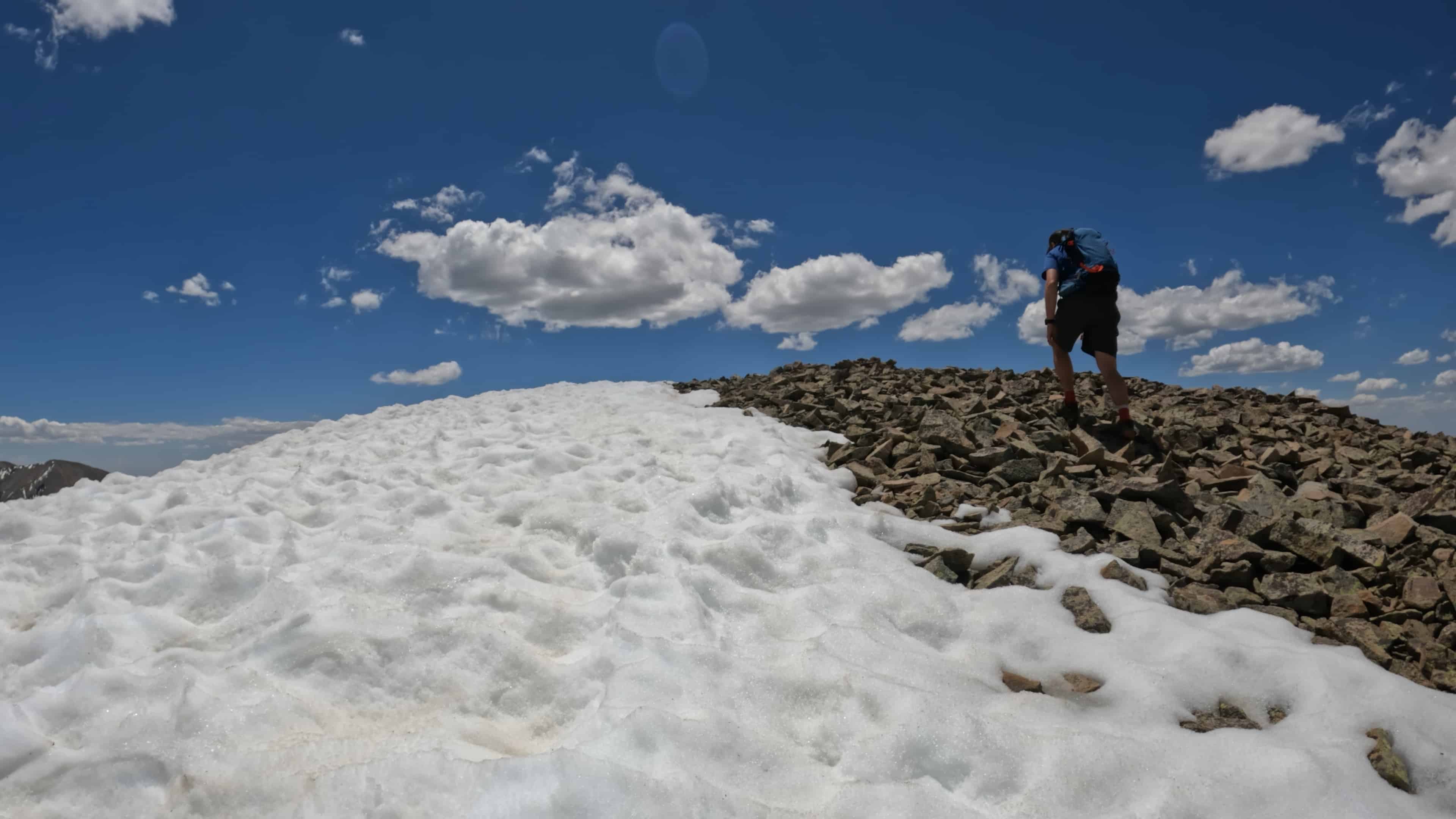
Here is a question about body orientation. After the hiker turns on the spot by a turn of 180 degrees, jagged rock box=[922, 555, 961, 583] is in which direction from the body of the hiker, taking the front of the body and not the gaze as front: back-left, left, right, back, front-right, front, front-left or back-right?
front-right

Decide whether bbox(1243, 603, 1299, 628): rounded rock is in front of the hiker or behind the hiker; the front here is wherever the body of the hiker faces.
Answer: behind

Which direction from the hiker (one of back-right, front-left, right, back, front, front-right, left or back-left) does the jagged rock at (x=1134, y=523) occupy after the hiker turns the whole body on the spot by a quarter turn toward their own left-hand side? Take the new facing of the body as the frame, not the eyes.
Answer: front-left

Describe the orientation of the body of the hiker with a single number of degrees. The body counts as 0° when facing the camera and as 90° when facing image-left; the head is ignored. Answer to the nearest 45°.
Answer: approximately 135°

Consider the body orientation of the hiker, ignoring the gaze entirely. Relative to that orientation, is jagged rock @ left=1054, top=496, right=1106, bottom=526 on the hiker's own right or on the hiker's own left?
on the hiker's own left

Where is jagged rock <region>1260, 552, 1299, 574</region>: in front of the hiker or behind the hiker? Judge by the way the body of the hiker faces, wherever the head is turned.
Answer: behind

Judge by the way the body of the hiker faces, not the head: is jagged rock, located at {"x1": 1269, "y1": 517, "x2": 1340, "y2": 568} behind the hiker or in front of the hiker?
behind

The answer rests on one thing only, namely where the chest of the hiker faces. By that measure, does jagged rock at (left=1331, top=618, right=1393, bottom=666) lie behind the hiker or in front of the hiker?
behind

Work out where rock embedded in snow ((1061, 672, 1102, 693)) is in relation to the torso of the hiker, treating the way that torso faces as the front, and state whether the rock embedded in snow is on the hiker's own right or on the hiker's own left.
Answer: on the hiker's own left
